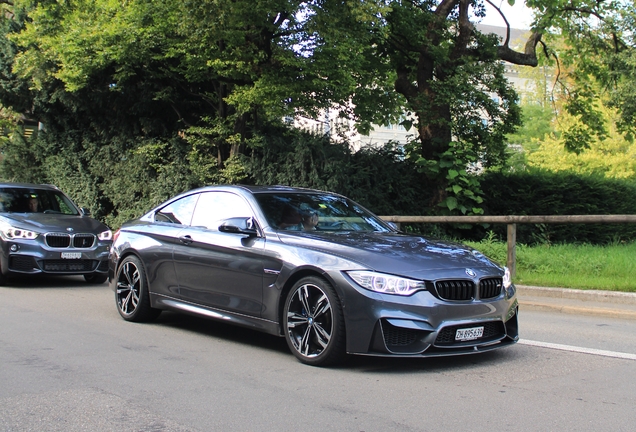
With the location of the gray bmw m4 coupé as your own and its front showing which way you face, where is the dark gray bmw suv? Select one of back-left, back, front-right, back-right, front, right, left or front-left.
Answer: back

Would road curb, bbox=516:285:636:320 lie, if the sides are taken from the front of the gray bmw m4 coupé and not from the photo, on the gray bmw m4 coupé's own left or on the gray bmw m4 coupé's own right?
on the gray bmw m4 coupé's own left

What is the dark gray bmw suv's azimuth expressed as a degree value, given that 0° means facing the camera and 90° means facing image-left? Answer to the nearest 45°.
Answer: approximately 315°

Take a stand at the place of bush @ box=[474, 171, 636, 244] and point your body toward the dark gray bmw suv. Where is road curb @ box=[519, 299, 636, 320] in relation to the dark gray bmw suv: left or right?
left

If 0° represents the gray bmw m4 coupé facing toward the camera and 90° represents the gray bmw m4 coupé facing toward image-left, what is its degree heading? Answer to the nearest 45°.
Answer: approximately 315°

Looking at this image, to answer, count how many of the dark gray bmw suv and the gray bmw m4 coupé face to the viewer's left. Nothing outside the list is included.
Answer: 0

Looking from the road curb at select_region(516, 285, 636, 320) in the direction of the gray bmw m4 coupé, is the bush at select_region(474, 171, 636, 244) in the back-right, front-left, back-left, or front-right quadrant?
back-right

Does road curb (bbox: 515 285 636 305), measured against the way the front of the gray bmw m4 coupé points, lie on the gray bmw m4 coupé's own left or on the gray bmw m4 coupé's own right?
on the gray bmw m4 coupé's own left

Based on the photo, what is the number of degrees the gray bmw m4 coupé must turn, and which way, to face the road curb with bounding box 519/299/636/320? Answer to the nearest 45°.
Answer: approximately 90° to its left
